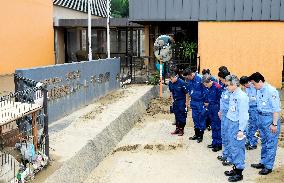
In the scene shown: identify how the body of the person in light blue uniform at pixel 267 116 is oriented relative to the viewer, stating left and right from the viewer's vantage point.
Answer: facing the viewer and to the left of the viewer

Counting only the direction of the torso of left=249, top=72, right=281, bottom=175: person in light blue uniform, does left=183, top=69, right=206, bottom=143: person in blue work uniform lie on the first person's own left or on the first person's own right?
on the first person's own right

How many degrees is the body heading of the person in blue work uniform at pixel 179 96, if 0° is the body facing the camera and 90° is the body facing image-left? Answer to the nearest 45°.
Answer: approximately 45°

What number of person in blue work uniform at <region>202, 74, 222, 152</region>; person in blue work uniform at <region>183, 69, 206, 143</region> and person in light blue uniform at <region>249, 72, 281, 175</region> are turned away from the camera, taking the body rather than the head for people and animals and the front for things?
0

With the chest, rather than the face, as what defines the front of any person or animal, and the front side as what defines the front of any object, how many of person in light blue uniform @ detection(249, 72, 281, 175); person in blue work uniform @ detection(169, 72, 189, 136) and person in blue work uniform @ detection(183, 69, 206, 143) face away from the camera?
0

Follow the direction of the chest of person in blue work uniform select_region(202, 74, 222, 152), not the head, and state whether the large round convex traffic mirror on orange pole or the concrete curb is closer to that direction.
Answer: the concrete curb

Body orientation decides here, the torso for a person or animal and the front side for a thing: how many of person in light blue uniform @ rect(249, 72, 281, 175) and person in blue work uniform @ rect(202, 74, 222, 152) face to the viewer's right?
0

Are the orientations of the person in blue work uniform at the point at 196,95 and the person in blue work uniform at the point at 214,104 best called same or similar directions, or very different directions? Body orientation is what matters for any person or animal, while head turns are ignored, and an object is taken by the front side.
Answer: same or similar directions

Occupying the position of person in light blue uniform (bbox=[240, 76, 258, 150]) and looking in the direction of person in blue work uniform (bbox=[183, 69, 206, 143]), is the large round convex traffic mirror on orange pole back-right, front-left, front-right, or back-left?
front-right

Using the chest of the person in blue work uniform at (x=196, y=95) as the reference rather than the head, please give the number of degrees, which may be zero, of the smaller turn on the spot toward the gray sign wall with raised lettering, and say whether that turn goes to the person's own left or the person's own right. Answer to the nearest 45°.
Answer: approximately 90° to the person's own right

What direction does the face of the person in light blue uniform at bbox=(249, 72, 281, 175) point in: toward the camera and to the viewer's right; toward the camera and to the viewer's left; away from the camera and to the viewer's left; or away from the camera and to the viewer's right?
toward the camera and to the viewer's left

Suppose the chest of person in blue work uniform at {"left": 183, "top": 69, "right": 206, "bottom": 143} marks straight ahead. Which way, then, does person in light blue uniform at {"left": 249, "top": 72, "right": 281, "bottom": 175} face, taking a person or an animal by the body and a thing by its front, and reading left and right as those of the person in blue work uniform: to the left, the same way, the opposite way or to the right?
the same way

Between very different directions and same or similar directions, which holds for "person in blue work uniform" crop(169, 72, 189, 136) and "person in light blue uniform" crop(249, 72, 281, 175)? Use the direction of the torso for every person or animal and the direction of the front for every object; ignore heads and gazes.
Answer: same or similar directions
